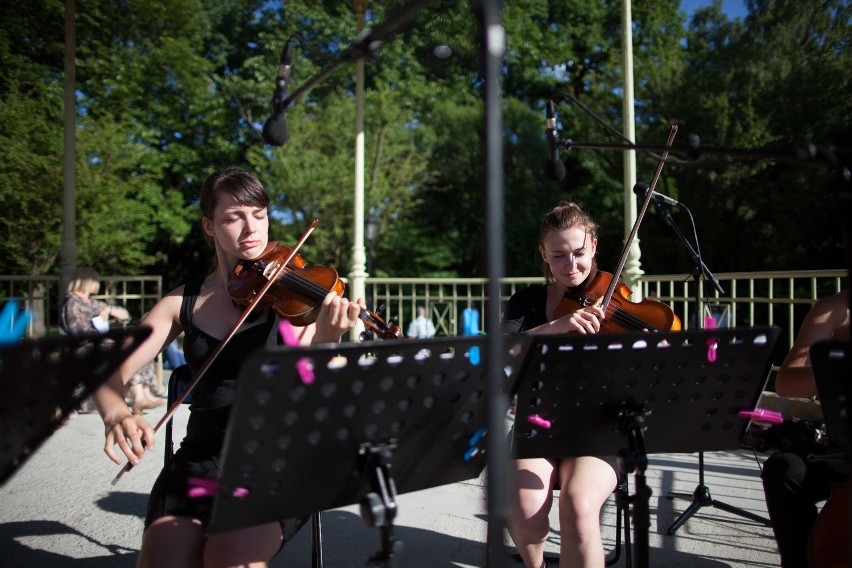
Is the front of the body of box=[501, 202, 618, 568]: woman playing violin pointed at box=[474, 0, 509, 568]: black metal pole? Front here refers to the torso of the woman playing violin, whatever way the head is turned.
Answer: yes

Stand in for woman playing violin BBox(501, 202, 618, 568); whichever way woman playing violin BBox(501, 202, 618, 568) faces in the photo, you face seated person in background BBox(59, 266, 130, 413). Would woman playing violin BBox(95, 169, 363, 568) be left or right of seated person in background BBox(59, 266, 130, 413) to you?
left

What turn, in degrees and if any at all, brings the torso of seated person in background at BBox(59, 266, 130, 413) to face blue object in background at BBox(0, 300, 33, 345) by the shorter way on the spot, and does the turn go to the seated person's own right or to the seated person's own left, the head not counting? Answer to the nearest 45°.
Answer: approximately 45° to the seated person's own right

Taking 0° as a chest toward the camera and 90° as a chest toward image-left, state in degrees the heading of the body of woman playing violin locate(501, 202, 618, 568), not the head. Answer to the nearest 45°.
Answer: approximately 0°

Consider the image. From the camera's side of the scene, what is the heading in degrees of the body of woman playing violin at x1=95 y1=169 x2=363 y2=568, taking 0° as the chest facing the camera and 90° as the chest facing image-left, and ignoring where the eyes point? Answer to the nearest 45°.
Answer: approximately 315°

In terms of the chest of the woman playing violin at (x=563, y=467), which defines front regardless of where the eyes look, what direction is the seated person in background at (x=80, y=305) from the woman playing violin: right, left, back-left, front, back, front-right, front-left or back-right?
back-right
